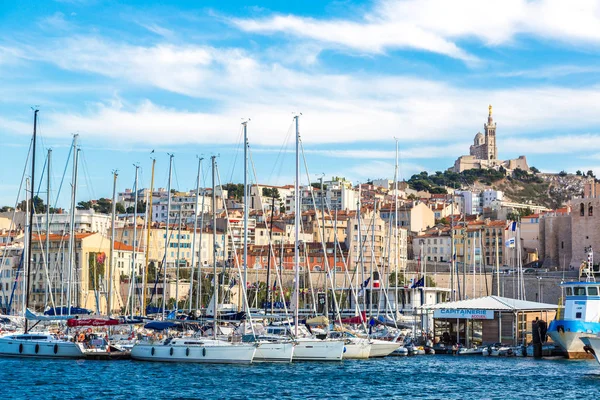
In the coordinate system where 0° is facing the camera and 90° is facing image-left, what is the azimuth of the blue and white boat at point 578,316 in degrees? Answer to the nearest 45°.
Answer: approximately 45°

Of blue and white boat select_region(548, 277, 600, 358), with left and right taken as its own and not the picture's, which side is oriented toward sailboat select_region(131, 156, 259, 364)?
front

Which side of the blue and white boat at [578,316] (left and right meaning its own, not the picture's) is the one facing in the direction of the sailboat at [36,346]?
front
